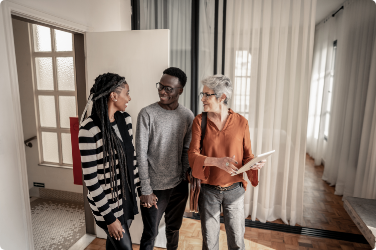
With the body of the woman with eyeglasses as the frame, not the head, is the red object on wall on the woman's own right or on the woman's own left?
on the woman's own right

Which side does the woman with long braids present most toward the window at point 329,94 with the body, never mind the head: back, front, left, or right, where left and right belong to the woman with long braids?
left

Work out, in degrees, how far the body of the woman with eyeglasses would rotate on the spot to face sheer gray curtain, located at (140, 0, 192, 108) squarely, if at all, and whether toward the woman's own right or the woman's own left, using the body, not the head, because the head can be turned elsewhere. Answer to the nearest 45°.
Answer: approximately 135° to the woman's own right

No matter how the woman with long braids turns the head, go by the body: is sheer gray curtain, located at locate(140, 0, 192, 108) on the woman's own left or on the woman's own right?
on the woman's own left

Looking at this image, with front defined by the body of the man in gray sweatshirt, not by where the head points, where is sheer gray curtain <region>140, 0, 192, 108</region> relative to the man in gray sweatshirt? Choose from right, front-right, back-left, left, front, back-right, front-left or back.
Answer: back

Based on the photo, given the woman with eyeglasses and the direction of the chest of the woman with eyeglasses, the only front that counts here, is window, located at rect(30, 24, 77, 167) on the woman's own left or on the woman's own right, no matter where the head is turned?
on the woman's own right

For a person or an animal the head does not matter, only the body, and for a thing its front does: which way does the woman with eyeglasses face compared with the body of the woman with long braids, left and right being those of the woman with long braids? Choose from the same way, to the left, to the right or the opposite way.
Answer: to the right

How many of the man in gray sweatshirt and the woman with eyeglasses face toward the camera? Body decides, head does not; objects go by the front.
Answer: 2

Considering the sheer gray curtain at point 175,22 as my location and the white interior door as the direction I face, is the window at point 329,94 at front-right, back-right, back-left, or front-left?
back-left

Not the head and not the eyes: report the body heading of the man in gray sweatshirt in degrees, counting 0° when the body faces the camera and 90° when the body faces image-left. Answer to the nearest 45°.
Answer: approximately 0°

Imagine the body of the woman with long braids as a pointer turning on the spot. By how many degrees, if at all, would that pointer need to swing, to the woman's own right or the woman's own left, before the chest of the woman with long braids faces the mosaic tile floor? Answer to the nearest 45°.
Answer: approximately 180°

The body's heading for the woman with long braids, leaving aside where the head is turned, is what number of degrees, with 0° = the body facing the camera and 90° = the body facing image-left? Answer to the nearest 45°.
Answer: approximately 315°

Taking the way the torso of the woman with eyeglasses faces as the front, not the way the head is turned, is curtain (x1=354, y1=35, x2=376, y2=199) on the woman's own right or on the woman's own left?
on the woman's own left

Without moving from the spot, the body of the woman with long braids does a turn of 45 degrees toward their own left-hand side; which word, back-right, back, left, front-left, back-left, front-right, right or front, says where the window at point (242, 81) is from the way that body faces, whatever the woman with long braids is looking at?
front-left
